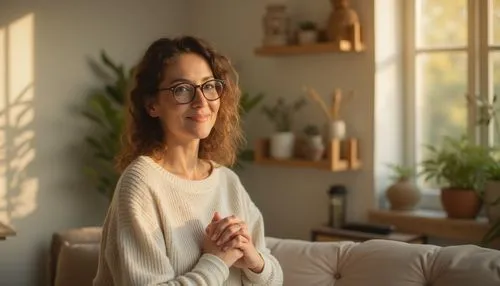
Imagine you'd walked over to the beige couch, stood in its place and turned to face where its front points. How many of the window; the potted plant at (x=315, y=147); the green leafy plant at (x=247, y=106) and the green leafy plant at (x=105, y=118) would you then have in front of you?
0

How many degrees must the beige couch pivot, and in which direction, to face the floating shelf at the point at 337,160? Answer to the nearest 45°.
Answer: approximately 180°

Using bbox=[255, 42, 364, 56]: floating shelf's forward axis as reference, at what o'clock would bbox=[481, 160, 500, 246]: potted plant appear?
The potted plant is roughly at 10 o'clock from the floating shelf.

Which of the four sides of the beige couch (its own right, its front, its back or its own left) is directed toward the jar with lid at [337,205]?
back

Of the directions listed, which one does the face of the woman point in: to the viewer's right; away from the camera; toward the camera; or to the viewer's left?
toward the camera

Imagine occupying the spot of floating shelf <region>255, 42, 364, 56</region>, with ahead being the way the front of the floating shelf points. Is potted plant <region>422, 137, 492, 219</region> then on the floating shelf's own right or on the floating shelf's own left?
on the floating shelf's own left

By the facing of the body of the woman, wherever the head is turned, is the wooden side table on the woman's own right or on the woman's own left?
on the woman's own left

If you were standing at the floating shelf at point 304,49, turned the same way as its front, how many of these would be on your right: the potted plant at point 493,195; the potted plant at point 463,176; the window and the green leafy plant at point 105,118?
1

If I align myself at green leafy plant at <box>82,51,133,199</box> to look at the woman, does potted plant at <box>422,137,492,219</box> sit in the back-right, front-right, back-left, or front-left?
front-left

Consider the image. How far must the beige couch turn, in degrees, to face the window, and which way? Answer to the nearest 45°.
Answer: approximately 180°

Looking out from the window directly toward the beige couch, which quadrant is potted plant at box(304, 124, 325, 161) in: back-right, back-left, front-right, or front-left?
front-right

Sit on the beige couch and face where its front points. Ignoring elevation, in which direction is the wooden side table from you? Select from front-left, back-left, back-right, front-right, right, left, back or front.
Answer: back

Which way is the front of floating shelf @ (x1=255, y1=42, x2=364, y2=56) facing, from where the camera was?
facing the viewer

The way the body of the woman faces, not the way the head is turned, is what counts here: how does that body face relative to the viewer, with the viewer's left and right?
facing the viewer and to the right of the viewer

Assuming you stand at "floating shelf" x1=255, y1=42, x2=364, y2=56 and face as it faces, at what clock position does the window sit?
The window is roughly at 9 o'clock from the floating shelf.

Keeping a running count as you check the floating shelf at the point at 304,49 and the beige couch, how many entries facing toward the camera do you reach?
2

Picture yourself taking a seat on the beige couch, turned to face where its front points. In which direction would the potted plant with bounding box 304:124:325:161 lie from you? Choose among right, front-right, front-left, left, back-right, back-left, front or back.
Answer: back
